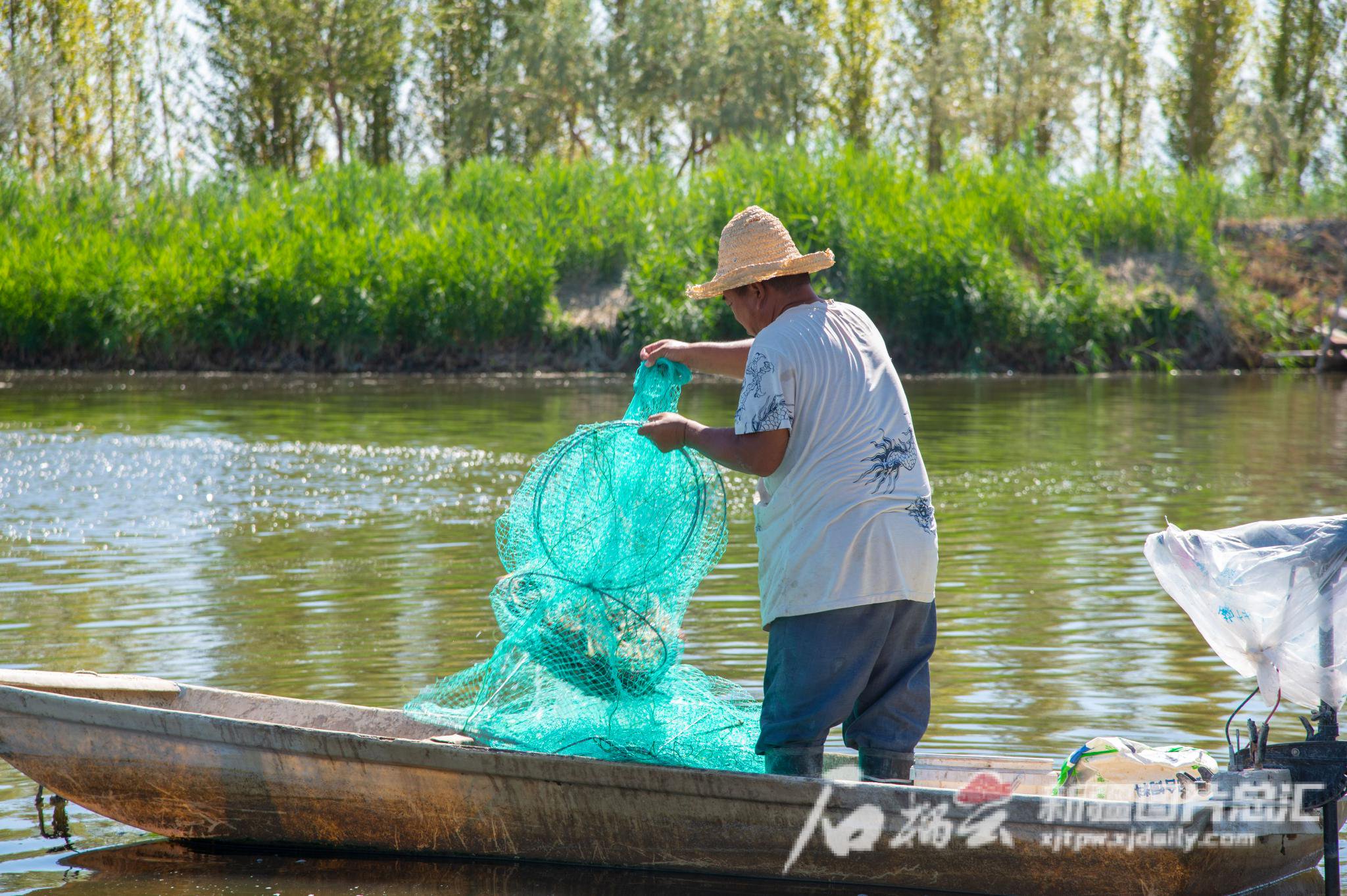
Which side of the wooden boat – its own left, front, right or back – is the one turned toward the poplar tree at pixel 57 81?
right

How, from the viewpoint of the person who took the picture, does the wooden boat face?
facing to the left of the viewer

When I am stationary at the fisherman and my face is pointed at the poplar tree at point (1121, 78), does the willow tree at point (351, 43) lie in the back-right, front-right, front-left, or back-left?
front-left

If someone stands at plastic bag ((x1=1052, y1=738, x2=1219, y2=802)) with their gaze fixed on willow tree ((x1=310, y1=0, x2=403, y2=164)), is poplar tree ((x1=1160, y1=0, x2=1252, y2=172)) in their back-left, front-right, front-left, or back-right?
front-right

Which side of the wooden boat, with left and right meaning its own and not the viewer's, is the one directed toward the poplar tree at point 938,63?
right

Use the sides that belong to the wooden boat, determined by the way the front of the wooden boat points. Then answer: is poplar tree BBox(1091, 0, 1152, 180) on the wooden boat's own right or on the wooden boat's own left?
on the wooden boat's own right

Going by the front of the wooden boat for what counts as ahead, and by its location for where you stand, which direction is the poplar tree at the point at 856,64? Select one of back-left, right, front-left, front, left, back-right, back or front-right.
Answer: right

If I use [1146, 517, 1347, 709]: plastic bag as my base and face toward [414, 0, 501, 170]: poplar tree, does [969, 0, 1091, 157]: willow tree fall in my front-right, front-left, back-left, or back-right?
front-right

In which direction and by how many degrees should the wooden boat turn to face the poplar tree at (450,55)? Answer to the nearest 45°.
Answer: approximately 90° to its right
